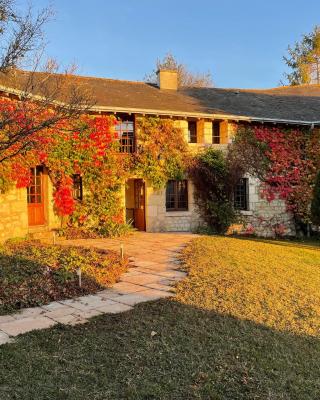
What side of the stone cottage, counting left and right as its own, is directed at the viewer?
front

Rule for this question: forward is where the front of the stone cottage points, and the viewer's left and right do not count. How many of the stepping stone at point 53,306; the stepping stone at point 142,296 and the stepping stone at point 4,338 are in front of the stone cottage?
3

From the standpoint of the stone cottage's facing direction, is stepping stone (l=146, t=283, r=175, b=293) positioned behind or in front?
in front

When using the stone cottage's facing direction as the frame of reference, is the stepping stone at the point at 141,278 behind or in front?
in front

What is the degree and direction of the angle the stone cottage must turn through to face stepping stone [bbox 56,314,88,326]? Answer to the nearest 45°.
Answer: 0° — it already faces it

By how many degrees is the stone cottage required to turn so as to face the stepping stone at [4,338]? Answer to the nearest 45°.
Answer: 0° — it already faces it

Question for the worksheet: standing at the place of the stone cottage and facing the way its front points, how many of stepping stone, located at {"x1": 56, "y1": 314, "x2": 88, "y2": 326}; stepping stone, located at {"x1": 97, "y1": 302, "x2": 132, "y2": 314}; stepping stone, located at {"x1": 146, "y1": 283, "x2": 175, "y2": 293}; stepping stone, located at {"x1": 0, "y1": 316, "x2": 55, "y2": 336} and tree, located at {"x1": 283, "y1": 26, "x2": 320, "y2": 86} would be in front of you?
4

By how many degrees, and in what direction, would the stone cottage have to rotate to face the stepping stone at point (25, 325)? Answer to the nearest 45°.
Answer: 0° — it already faces it

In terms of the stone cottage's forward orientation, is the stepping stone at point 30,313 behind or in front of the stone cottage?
in front

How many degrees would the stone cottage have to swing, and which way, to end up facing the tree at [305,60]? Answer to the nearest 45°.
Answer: approximately 135° to its left

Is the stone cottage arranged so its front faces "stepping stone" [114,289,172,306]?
yes
